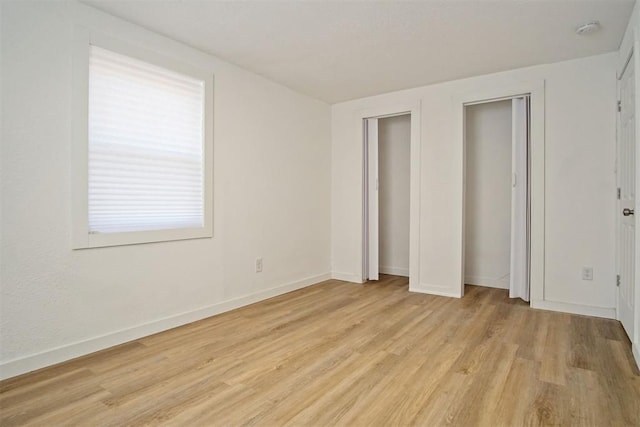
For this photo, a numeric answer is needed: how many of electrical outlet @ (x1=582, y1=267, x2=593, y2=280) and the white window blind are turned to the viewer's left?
0

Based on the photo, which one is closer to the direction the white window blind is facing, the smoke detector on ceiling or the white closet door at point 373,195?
the smoke detector on ceiling

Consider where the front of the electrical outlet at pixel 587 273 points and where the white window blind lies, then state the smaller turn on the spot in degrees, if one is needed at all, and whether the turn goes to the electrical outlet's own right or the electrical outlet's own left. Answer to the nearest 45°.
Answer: approximately 45° to the electrical outlet's own right

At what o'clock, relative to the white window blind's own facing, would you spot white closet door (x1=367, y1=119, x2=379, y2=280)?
The white closet door is roughly at 10 o'clock from the white window blind.

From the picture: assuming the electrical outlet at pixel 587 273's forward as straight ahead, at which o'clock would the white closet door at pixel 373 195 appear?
The white closet door is roughly at 3 o'clock from the electrical outlet.

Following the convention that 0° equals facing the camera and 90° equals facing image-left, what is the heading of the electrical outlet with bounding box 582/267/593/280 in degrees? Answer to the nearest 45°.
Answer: approximately 0°

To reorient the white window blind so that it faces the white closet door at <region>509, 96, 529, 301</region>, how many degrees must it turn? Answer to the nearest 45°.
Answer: approximately 45° to its left

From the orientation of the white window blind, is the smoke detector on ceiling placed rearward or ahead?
ahead

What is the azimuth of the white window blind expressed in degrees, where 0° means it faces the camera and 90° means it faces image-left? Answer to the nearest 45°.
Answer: approximately 315°

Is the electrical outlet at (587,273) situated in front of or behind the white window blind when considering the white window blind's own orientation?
in front
